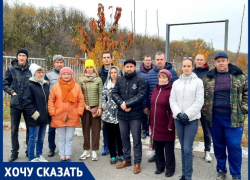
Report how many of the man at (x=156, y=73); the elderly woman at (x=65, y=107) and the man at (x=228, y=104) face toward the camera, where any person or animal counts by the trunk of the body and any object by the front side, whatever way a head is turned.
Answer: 3

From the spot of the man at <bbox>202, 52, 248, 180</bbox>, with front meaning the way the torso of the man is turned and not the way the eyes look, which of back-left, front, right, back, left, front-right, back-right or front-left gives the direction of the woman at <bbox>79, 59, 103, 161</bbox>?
right

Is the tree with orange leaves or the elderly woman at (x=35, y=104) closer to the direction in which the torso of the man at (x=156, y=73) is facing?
the elderly woman

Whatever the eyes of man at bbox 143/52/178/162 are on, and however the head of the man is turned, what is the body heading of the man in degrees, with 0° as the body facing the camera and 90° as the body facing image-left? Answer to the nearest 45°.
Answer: approximately 0°

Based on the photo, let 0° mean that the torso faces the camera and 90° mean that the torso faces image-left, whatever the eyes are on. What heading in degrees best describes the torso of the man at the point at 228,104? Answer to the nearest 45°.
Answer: approximately 0°

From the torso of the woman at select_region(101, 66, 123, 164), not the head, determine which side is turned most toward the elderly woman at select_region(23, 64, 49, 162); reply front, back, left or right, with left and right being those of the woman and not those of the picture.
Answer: right

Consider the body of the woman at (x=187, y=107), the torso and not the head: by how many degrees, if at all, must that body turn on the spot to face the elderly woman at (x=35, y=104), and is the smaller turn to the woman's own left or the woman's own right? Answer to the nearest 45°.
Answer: approximately 90° to the woman's own right
